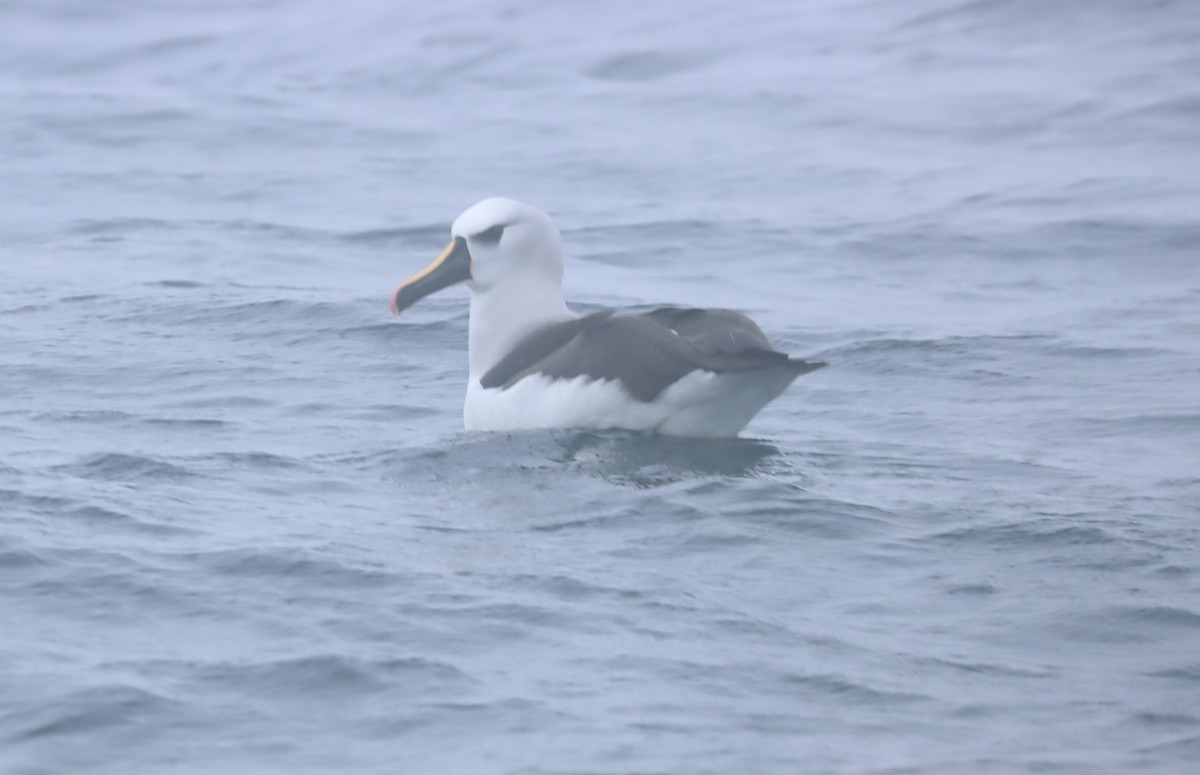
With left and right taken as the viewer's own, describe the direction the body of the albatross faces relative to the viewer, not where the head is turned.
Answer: facing to the left of the viewer
